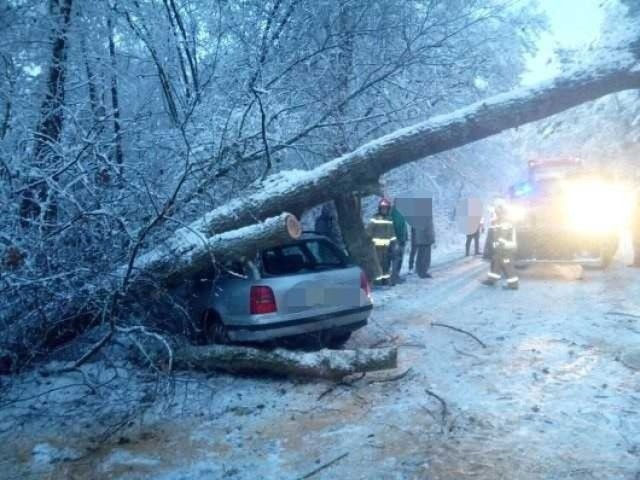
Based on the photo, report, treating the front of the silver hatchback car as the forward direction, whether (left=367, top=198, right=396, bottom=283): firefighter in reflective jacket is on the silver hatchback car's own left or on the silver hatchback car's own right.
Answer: on the silver hatchback car's own right

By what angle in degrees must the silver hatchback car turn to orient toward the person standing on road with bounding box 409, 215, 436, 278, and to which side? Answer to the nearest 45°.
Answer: approximately 90° to its right

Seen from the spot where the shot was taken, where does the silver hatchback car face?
facing away from the viewer and to the left of the viewer

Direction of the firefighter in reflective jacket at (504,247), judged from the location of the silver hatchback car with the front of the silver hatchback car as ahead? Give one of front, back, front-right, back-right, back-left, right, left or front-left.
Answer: right

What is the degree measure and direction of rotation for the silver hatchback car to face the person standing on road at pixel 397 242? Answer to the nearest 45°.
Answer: approximately 90° to its right
